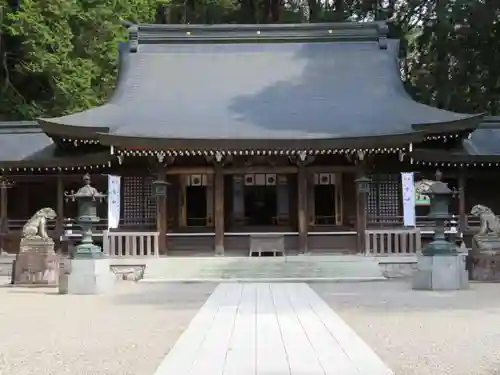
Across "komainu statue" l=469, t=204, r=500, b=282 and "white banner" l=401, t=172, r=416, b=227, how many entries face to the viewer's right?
0

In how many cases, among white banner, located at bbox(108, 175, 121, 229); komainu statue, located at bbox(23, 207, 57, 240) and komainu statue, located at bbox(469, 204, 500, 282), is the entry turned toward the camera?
1

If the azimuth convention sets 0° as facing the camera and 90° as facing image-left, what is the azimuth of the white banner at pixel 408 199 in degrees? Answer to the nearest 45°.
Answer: approximately 0°

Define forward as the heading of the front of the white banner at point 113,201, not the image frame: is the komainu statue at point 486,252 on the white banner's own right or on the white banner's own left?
on the white banner's own left

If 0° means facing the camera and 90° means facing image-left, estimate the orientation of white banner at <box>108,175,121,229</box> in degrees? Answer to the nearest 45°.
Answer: approximately 0°

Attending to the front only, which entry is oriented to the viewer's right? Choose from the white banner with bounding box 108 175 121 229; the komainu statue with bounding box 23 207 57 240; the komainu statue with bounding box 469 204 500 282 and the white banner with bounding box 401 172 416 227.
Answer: the komainu statue with bounding box 23 207 57 240

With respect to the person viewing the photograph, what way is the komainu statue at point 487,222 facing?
facing to the left of the viewer

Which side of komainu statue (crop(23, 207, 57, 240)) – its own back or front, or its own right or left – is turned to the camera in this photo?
right

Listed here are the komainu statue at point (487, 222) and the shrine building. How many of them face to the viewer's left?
1

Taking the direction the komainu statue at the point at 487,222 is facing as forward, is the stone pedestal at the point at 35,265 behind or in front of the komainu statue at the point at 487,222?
in front

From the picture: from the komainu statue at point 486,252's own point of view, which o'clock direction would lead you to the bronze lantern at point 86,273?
The bronze lantern is roughly at 11 o'clock from the komainu statue.

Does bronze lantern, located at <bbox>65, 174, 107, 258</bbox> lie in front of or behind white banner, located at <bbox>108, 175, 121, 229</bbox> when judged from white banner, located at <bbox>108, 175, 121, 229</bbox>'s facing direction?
in front
